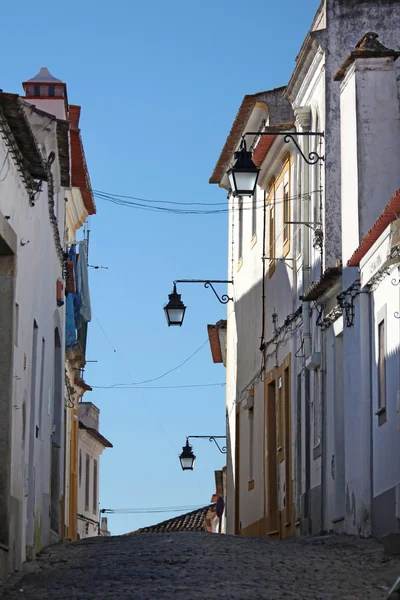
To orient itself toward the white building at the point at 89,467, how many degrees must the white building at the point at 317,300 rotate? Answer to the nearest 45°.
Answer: approximately 90° to its right

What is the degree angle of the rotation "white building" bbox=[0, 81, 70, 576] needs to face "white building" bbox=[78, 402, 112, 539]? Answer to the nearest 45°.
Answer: approximately 90° to its left

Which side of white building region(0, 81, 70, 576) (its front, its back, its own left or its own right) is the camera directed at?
right

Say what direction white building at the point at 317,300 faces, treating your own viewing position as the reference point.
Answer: facing to the left of the viewer

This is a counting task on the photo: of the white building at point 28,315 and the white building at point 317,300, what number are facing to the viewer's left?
1

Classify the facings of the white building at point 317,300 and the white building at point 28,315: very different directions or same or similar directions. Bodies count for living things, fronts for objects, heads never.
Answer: very different directions
